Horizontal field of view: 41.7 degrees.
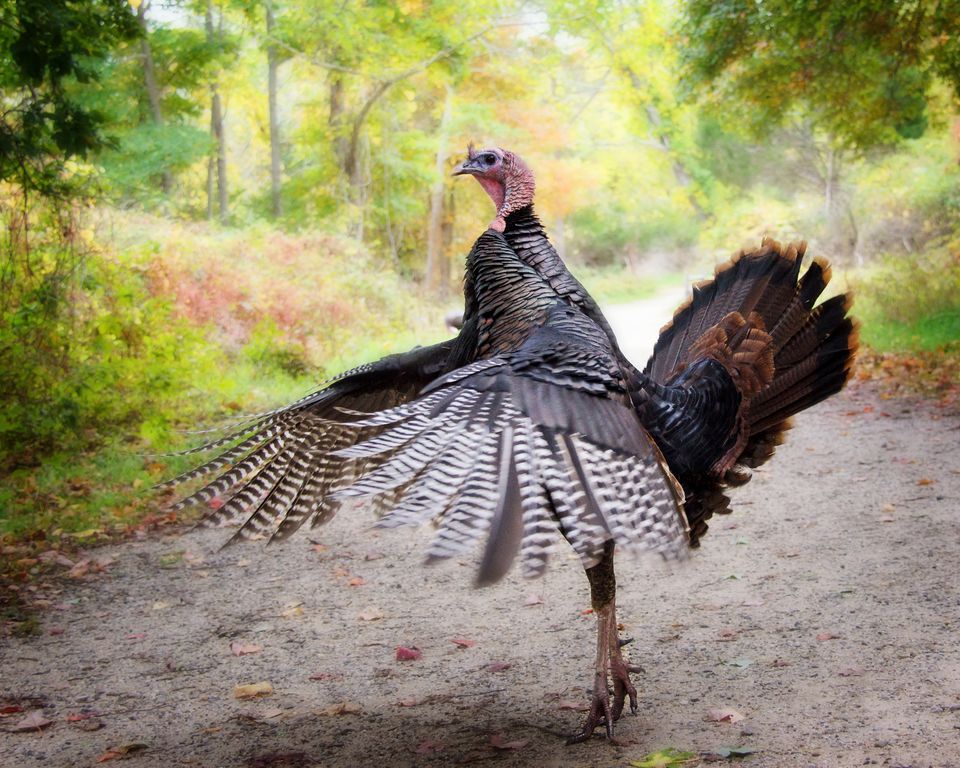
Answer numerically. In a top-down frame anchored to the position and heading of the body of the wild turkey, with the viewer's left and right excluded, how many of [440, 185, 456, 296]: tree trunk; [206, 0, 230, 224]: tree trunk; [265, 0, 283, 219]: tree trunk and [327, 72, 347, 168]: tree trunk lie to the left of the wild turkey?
0

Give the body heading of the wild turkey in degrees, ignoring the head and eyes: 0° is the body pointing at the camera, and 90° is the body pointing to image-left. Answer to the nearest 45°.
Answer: approximately 90°

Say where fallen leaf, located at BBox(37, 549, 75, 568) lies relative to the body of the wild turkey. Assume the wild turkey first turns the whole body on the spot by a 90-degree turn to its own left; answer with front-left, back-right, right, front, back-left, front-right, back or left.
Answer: back-right

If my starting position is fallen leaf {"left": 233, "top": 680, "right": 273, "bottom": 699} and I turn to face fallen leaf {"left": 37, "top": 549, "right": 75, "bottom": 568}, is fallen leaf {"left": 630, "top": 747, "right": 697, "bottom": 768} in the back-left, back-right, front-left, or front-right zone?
back-right

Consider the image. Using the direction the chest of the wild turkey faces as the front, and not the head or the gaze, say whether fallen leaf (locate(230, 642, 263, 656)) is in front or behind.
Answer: in front

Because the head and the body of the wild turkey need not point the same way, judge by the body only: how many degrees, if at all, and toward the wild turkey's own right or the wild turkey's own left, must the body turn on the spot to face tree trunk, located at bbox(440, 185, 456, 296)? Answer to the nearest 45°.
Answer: approximately 90° to the wild turkey's own right

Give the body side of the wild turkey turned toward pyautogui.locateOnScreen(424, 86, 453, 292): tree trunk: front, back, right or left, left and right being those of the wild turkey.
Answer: right

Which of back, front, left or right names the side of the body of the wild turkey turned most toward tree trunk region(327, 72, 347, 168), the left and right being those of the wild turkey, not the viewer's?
right

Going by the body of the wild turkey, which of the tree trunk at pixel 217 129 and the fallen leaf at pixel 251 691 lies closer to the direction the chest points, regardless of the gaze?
the fallen leaf

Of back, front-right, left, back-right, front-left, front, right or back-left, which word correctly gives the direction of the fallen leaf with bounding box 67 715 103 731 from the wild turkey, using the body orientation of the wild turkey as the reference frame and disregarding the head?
front

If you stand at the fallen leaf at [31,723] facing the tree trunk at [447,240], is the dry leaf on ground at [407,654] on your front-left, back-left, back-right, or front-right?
front-right

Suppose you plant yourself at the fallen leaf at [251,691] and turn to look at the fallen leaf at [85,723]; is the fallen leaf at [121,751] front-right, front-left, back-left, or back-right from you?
front-left

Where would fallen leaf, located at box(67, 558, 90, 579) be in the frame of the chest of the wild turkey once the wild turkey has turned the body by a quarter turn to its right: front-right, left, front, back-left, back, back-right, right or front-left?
front-left

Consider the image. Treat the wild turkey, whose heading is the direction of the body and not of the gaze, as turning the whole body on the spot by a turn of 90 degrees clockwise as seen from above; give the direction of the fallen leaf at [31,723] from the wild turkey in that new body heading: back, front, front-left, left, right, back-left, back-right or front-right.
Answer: left
